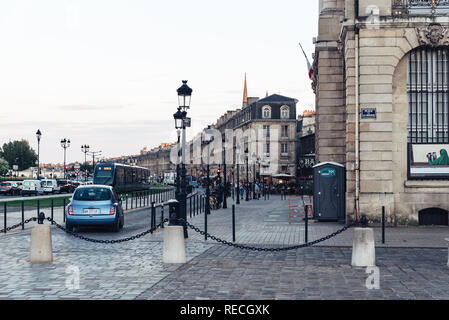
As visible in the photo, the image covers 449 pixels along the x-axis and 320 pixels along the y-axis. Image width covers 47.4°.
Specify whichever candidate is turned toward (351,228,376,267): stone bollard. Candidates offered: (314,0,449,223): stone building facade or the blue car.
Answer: the stone building facade

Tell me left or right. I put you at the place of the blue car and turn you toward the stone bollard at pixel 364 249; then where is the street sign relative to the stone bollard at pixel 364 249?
left

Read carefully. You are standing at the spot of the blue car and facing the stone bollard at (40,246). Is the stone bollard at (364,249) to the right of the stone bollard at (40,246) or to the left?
left

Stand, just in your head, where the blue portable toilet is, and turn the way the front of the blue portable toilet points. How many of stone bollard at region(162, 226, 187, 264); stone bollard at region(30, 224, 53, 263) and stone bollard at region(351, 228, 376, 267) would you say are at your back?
0

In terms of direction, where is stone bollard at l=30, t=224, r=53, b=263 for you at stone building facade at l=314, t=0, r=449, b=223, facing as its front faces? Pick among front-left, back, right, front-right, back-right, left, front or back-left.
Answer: front-right

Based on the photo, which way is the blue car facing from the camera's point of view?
away from the camera

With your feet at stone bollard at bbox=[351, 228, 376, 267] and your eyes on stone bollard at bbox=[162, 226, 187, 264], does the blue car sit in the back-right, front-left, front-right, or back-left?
front-right

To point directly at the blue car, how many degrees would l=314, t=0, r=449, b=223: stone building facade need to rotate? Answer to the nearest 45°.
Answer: approximately 90° to its right

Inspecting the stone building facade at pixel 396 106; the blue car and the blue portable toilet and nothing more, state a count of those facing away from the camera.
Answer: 1

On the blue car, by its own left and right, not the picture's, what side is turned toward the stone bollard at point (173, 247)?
back

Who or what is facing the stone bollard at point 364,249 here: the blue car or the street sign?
the street sign

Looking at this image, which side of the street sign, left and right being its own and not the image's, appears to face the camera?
front

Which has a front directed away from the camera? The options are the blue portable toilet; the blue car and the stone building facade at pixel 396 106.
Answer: the blue car

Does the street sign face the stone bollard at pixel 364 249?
yes

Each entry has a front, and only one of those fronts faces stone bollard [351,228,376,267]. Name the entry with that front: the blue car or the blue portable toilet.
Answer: the blue portable toilet

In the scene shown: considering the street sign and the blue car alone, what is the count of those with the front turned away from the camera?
1

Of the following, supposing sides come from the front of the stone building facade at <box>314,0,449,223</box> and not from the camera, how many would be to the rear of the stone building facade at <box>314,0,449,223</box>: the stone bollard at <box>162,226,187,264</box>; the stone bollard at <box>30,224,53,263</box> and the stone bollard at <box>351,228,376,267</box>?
0

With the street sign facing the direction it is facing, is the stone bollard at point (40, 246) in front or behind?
in front

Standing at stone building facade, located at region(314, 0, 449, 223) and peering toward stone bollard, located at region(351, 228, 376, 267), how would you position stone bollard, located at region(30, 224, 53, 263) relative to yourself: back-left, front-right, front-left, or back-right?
front-right

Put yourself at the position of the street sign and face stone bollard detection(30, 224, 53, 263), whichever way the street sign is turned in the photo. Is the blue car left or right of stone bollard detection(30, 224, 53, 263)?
right

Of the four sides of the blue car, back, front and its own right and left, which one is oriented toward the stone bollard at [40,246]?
back

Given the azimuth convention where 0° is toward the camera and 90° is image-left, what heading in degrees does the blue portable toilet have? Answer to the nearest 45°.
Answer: approximately 0°
